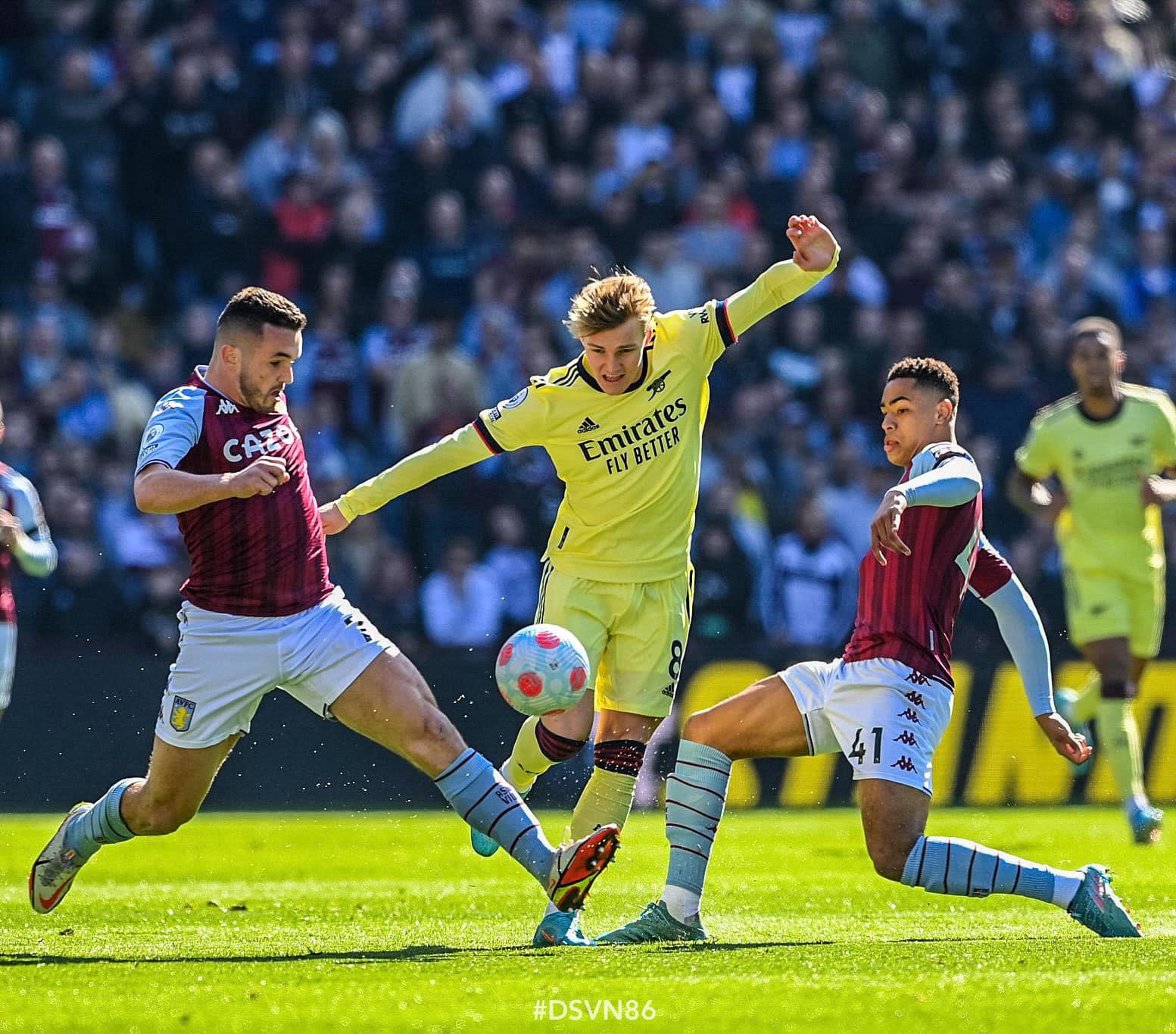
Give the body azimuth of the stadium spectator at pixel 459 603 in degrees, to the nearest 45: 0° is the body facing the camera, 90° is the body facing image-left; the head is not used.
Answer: approximately 0°
